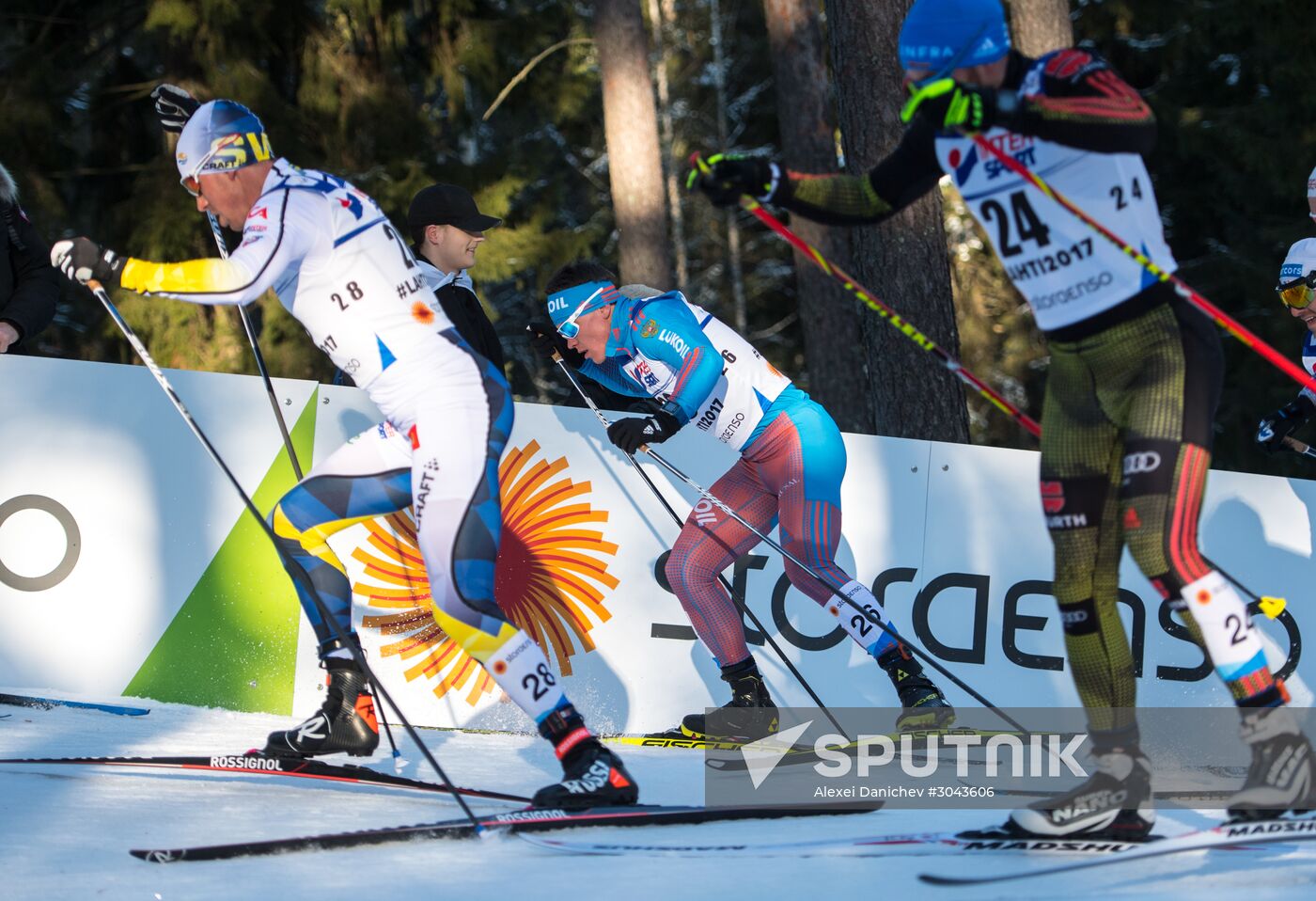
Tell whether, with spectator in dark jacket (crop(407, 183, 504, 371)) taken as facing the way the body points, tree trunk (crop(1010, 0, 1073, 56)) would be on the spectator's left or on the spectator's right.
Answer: on the spectator's left

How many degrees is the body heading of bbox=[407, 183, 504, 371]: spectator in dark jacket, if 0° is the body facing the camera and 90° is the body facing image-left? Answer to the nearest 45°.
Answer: approximately 315°

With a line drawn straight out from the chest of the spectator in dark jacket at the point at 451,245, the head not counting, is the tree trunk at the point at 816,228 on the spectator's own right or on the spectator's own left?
on the spectator's own left

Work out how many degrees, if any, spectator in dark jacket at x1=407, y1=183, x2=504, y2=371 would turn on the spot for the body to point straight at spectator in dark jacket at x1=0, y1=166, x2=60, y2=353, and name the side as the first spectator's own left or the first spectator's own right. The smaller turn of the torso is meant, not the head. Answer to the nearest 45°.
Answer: approximately 135° to the first spectator's own right

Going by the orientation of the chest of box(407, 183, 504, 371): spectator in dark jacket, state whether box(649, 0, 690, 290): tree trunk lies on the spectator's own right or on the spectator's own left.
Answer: on the spectator's own left

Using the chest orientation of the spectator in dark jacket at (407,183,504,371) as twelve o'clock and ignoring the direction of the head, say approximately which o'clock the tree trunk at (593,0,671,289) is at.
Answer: The tree trunk is roughly at 8 o'clock from the spectator in dark jacket.
